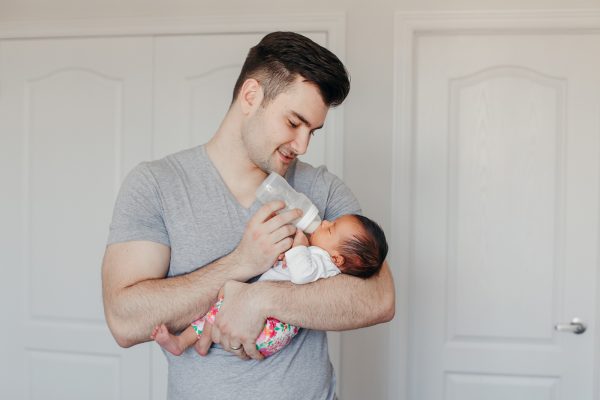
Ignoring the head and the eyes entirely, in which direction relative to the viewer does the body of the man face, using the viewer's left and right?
facing the viewer and to the right of the viewer

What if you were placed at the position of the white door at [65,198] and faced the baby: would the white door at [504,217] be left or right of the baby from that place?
left

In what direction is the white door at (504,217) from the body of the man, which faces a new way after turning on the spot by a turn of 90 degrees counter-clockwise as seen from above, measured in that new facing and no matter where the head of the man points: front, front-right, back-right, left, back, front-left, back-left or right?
front

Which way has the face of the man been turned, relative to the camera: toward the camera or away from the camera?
toward the camera

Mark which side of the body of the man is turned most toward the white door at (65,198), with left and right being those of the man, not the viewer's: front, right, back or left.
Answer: back
